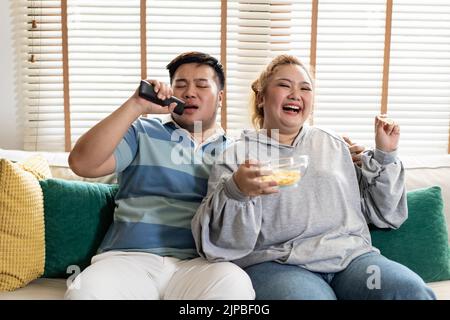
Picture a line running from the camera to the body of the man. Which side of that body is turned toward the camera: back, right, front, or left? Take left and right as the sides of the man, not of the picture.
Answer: front

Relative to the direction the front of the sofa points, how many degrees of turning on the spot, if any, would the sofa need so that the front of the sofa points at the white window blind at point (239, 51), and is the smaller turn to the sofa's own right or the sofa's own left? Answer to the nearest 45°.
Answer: approximately 135° to the sofa's own left

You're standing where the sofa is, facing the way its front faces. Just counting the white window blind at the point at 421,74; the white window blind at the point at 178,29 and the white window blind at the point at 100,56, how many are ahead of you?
0

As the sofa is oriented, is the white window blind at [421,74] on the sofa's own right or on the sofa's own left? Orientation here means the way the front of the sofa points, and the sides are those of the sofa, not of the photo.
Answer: on the sofa's own left

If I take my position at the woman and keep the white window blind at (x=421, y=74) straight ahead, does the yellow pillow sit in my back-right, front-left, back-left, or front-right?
back-left

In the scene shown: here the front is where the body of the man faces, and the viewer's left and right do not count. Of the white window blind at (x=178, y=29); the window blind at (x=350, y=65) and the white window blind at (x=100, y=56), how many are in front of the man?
0

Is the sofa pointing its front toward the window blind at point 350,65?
no

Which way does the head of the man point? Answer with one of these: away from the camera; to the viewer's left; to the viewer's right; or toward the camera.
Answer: toward the camera

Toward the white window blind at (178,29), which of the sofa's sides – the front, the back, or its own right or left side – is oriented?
back

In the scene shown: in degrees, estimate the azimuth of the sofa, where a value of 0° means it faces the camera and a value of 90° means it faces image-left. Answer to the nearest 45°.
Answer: approximately 0°

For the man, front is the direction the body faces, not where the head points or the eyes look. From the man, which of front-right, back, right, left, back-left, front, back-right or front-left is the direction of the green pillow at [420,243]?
left
